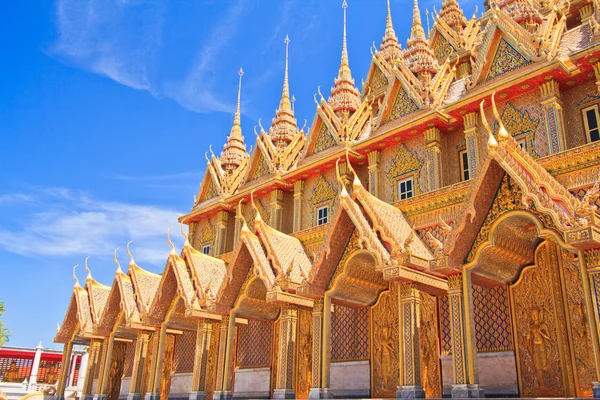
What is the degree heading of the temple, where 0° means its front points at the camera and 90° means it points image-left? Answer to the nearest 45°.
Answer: approximately 45°
